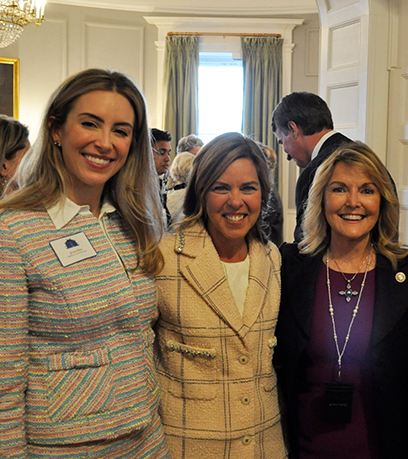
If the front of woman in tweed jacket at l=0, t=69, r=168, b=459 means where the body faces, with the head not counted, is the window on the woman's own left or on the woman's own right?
on the woman's own left

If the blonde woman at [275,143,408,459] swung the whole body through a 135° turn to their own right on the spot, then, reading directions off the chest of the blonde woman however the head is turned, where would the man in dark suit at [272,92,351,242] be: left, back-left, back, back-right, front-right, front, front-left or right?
front-right

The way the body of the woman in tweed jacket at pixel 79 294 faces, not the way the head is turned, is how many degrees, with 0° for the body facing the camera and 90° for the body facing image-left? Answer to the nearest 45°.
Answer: approximately 315°

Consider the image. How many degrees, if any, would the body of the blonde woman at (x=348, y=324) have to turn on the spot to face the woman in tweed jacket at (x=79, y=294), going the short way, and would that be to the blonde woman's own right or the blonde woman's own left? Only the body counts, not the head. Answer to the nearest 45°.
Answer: approximately 45° to the blonde woman's own right

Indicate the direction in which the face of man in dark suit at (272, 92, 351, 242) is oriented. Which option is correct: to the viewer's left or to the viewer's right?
to the viewer's left

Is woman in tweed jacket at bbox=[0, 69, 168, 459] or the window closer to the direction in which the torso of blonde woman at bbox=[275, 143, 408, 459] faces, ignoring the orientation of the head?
the woman in tweed jacket
